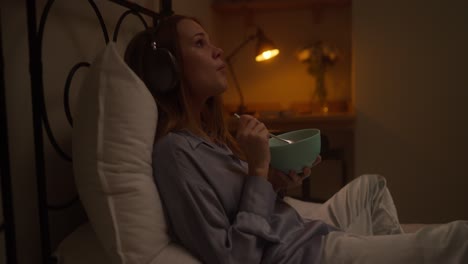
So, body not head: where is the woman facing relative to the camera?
to the viewer's right

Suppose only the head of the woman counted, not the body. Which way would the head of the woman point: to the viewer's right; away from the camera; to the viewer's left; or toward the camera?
to the viewer's right

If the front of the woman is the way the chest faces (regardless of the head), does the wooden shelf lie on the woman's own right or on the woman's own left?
on the woman's own left
